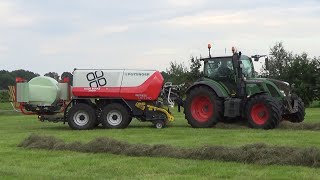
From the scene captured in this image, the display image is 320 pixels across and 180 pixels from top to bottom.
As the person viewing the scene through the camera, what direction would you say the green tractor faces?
facing the viewer and to the right of the viewer
